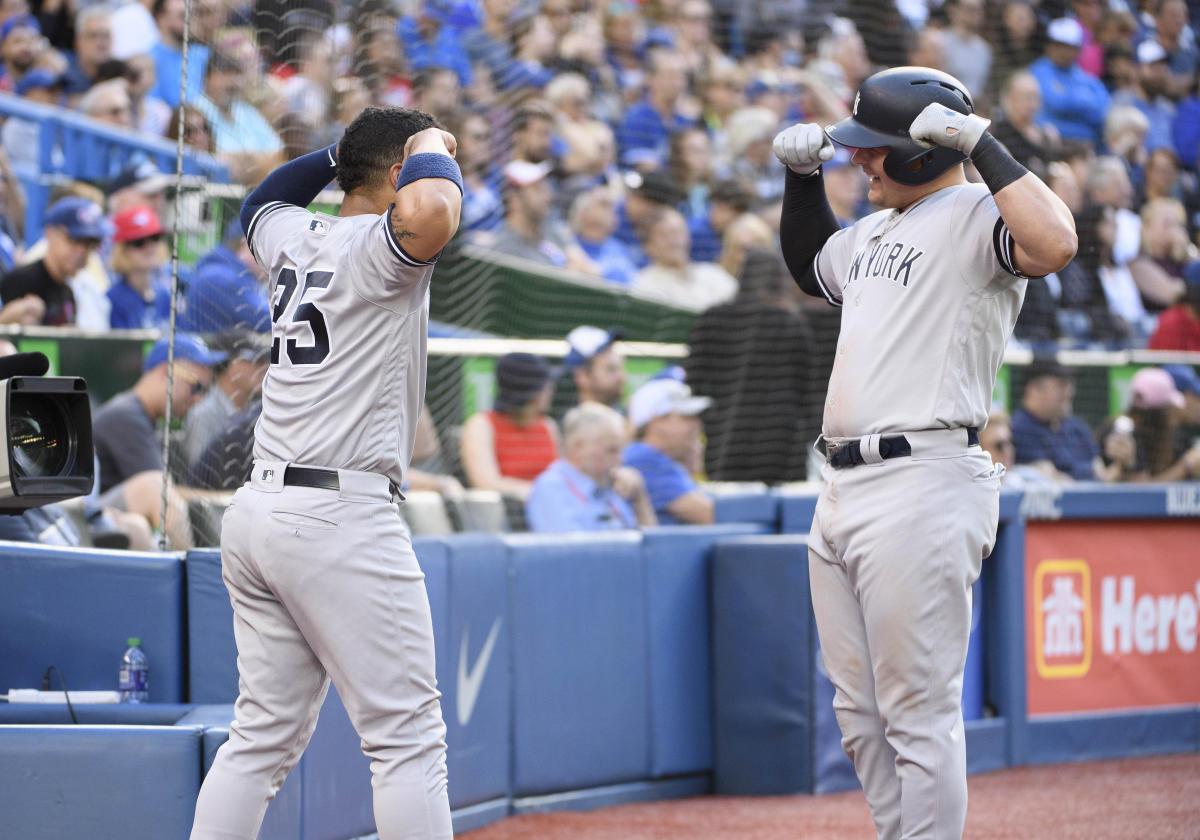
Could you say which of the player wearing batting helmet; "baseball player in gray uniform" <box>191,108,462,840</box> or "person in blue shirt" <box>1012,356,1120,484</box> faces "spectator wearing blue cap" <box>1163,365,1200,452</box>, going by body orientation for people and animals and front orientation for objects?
the baseball player in gray uniform

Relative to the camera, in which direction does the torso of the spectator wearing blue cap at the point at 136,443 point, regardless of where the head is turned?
to the viewer's right

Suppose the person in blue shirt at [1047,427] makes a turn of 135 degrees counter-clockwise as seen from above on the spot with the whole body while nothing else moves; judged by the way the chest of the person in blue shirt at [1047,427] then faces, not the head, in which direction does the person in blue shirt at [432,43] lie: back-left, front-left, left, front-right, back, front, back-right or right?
left

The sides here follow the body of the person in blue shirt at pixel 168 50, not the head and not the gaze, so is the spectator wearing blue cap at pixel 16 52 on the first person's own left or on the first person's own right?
on the first person's own right

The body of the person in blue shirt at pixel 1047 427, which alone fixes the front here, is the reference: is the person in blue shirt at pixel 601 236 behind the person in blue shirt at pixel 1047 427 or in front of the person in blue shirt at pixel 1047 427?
behind

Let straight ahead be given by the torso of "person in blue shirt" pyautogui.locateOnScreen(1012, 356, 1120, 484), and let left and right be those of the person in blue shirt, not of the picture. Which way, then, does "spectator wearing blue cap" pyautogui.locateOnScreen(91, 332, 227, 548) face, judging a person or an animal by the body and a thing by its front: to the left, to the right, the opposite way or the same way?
to the left

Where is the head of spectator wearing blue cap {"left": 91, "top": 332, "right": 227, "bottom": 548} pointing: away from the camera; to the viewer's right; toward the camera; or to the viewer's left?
to the viewer's right

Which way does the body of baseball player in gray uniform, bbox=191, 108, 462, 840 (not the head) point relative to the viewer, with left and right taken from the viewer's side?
facing away from the viewer and to the right of the viewer

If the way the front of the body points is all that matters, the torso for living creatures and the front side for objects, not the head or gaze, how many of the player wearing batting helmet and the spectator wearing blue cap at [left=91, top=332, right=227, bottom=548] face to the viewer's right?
1

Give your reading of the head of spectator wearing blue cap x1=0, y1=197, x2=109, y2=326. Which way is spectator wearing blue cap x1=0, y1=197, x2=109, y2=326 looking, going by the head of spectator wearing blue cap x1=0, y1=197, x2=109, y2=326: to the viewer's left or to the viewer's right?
to the viewer's right

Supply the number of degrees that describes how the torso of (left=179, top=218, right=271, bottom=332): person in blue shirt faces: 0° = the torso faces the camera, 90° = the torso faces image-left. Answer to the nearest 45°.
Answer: approximately 315°

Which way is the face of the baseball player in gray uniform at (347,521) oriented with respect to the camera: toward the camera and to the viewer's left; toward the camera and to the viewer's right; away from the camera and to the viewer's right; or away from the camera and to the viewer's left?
away from the camera and to the viewer's right

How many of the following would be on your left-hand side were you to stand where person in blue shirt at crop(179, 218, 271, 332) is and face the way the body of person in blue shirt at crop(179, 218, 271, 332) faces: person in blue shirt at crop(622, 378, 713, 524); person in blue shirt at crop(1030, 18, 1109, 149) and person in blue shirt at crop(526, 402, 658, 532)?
3
